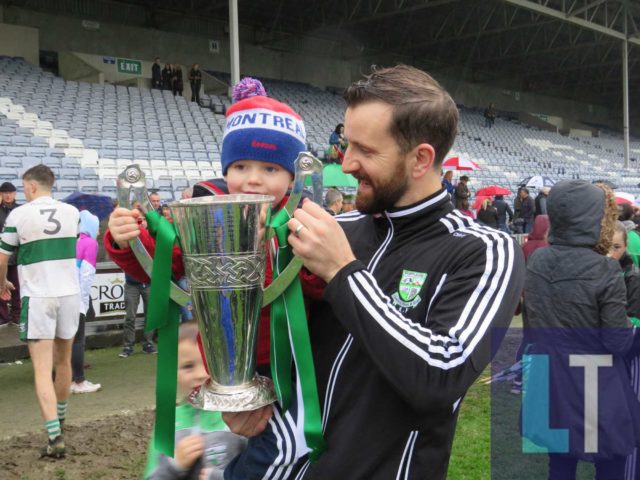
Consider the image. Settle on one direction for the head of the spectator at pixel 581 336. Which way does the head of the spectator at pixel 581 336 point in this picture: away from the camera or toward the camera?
away from the camera

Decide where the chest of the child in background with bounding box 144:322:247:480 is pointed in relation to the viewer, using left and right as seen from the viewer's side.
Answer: facing the viewer and to the right of the viewer

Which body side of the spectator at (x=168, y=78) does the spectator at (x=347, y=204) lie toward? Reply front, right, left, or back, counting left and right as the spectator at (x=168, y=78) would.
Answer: front

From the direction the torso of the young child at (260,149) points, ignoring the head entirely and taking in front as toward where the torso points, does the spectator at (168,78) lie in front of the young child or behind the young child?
behind

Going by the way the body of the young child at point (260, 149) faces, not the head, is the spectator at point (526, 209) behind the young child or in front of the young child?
behind

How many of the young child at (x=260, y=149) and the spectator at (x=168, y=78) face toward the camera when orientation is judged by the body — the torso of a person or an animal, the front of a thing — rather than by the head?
2

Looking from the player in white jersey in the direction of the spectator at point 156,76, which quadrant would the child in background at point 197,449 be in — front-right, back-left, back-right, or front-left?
back-right

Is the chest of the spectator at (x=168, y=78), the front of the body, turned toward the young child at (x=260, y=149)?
yes

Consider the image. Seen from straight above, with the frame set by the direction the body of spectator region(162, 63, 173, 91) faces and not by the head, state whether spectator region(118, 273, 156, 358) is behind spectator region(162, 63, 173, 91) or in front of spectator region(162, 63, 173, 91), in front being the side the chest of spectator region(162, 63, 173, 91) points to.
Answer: in front

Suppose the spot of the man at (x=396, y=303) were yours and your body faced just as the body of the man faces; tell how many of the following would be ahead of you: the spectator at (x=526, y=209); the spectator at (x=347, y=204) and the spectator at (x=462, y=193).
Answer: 0

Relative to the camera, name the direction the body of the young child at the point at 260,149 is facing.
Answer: toward the camera

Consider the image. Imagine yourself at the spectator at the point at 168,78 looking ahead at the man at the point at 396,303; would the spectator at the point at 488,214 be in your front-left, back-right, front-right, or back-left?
front-left

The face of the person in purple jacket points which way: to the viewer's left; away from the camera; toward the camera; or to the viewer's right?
away from the camera

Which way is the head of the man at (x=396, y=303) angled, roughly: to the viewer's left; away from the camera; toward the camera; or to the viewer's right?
to the viewer's left

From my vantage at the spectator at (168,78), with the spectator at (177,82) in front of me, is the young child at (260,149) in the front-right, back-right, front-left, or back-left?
front-right

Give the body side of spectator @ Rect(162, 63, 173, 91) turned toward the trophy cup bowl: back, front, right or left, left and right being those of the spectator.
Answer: front

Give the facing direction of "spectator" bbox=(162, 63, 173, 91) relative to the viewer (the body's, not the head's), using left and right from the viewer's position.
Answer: facing the viewer
